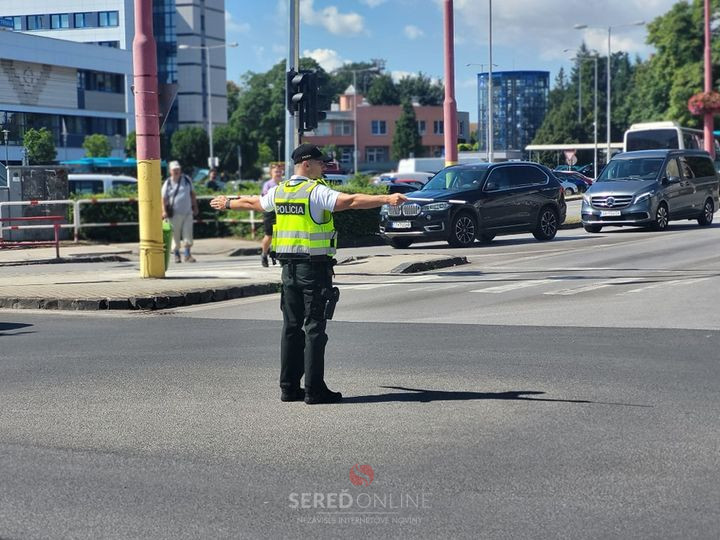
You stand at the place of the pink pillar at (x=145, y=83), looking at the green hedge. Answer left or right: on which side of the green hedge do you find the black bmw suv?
right

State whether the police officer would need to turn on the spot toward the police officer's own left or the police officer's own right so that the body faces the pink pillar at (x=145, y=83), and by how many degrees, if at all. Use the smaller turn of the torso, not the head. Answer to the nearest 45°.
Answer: approximately 45° to the police officer's own left

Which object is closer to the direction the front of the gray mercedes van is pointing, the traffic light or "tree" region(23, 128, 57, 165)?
the traffic light

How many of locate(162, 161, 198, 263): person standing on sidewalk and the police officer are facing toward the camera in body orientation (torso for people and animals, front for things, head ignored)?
1

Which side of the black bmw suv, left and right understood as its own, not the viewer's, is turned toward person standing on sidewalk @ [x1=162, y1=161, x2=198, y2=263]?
front

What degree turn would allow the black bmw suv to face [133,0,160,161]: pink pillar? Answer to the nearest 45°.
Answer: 0° — it already faces it

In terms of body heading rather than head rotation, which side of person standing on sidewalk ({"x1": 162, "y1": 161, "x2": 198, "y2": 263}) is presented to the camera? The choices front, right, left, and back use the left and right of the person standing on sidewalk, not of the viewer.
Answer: front

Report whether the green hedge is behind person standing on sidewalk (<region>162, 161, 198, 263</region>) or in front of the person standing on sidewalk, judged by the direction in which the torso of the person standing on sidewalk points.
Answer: behind

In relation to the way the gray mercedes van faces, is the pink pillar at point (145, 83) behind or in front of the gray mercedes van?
in front

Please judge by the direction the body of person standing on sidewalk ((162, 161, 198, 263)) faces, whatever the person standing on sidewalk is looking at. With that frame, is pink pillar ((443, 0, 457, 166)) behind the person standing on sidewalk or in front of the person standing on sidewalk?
behind

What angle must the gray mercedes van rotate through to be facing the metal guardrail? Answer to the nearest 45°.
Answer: approximately 45° to its right

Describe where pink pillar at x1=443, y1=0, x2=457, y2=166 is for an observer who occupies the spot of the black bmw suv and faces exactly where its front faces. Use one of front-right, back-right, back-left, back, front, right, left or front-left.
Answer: back-right

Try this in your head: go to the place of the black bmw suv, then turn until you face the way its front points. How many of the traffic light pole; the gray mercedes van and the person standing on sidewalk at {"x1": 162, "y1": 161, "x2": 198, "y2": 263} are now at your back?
1

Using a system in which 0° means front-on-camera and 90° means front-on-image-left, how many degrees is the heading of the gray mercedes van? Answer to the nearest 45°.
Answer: approximately 45°

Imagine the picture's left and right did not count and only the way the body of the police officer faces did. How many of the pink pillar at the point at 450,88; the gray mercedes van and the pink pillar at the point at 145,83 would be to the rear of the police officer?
0

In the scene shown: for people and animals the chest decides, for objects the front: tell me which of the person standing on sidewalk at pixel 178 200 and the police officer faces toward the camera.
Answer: the person standing on sidewalk

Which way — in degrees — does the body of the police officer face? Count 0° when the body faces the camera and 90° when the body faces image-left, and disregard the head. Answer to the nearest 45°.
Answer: approximately 225°

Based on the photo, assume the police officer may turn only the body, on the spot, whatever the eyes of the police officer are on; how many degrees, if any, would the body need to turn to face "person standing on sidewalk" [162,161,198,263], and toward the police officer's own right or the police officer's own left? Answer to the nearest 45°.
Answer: approximately 45° to the police officer's own left

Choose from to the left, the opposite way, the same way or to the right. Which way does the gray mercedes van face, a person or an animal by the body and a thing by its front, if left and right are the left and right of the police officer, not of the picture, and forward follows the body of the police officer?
the opposite way
